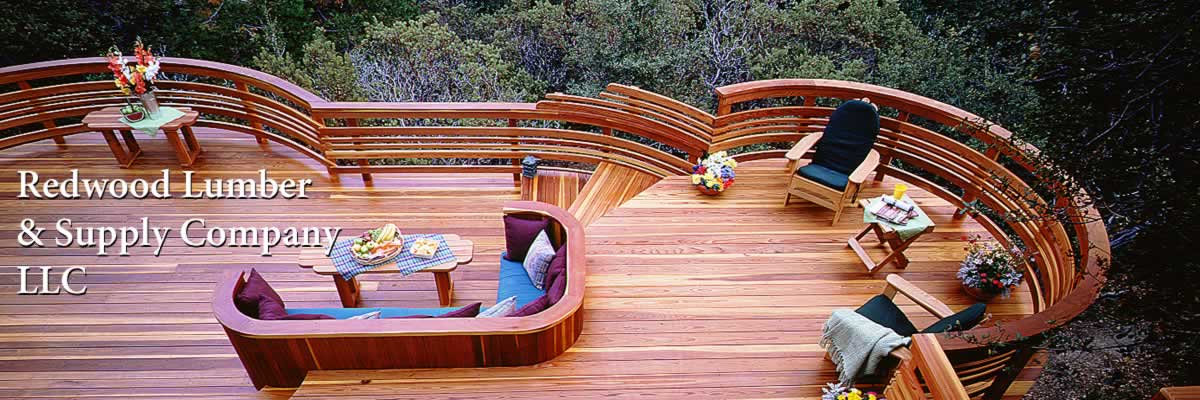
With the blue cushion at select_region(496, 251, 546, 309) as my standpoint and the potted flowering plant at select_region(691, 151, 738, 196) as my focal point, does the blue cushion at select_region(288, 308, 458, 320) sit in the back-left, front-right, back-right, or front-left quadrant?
back-left

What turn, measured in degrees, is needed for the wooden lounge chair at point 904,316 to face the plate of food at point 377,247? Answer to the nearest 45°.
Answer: approximately 45° to its left

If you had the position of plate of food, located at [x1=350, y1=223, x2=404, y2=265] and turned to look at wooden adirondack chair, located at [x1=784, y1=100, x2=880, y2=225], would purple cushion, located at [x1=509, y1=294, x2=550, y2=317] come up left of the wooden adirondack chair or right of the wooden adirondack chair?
right

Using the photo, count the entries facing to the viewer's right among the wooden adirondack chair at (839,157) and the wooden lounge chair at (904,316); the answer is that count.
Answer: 0

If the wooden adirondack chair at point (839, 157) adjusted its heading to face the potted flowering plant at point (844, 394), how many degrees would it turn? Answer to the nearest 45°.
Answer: approximately 45° to its left

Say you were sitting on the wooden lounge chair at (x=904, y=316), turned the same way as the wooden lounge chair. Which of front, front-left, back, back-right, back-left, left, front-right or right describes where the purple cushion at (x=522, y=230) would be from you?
front-left

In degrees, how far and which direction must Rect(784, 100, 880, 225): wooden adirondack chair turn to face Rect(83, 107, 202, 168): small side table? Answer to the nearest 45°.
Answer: approximately 45° to its right

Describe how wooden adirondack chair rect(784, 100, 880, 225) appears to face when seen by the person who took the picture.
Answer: facing the viewer and to the left of the viewer

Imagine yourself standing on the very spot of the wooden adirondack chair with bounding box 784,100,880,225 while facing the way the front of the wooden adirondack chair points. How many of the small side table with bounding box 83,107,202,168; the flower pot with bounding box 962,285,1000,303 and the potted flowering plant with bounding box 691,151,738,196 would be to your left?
1

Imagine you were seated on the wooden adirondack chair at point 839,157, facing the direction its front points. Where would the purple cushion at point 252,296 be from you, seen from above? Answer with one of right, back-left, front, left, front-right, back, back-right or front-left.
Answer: front

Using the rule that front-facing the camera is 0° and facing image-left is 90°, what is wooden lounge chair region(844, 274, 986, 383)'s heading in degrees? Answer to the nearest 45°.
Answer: approximately 135°

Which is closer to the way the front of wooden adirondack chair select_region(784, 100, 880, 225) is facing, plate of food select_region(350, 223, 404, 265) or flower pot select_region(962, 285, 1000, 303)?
the plate of food

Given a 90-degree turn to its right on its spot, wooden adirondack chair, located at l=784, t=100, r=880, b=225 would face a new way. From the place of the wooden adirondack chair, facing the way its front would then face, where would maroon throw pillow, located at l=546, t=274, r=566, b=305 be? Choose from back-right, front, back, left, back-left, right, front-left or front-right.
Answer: left

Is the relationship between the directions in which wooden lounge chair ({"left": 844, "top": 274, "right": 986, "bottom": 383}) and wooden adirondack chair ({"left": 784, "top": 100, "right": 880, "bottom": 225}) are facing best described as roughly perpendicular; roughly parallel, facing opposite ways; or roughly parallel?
roughly perpendicular

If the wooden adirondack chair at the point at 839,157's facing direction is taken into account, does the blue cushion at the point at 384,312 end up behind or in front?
in front

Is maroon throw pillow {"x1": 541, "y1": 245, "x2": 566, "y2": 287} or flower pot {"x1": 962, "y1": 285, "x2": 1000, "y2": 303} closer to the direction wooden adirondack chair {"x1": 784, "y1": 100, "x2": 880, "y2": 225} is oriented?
the maroon throw pillow

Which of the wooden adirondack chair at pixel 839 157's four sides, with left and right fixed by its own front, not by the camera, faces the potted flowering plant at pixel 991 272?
left
